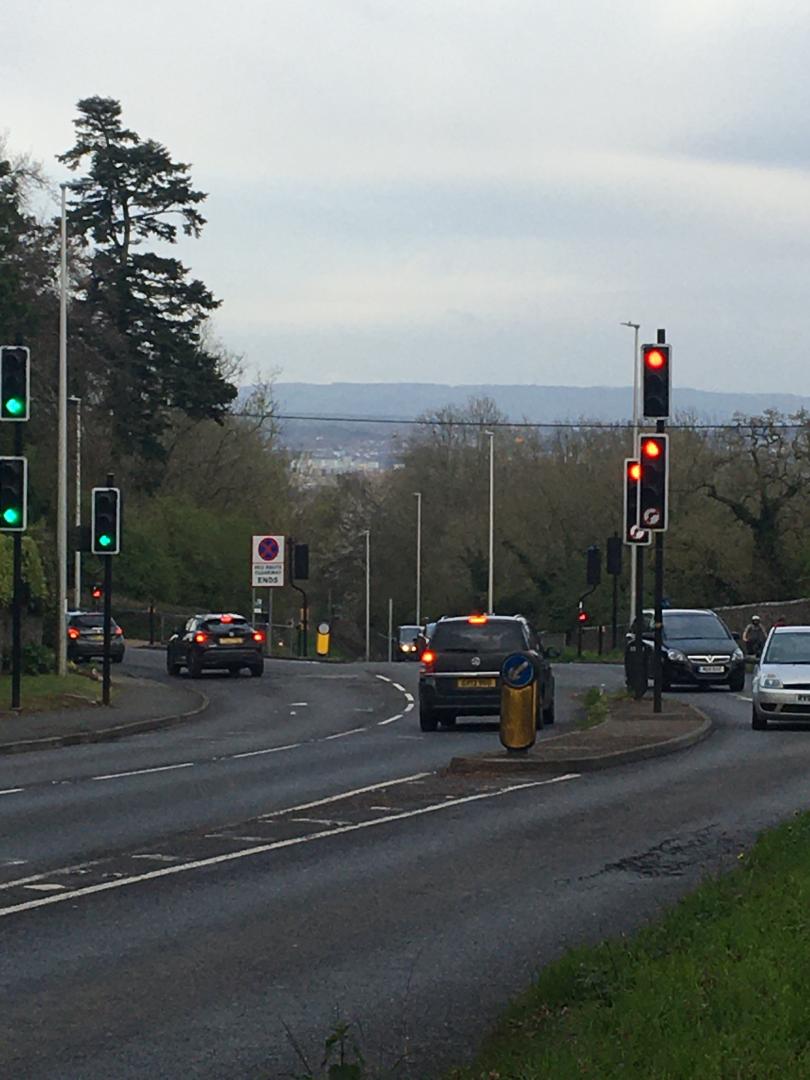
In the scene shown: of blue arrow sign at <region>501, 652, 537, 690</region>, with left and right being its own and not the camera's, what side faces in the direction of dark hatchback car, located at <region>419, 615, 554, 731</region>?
back

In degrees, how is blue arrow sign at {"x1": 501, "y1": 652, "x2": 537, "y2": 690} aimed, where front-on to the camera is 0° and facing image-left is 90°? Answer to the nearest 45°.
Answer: approximately 0°

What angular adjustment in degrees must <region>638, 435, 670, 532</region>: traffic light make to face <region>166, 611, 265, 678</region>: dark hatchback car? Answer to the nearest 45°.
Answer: approximately 135° to its right

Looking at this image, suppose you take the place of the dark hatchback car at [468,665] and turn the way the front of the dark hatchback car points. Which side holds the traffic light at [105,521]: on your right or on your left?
on your left

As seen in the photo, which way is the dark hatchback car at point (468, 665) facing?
away from the camera

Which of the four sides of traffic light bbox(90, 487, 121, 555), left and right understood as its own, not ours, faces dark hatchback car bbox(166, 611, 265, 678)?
back

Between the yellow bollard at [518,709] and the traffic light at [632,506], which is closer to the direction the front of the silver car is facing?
the yellow bollard

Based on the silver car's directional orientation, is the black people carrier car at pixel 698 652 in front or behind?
behind
